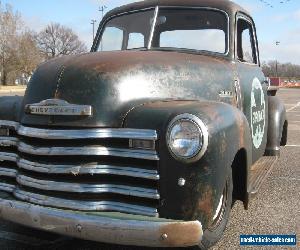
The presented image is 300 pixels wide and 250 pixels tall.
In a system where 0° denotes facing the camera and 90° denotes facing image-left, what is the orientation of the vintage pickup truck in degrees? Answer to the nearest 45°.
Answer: approximately 45°
